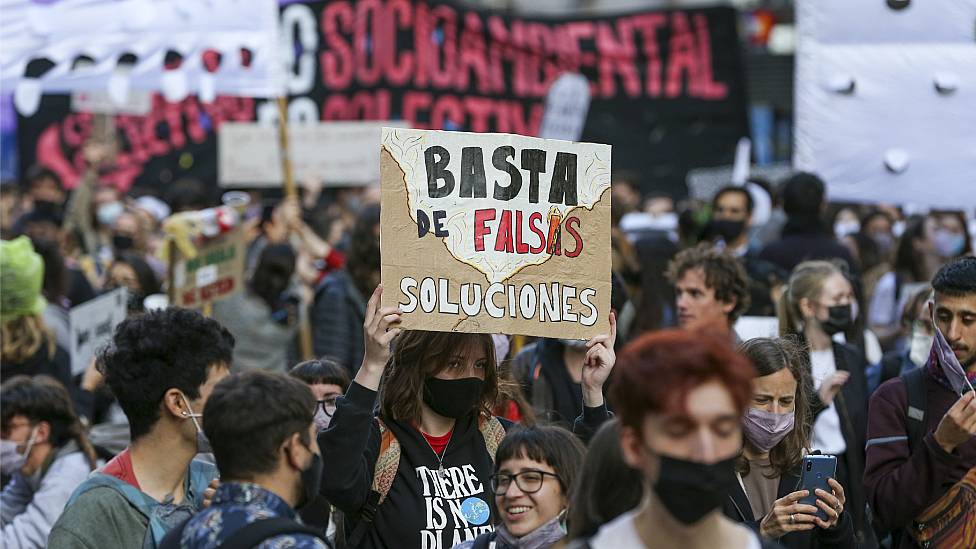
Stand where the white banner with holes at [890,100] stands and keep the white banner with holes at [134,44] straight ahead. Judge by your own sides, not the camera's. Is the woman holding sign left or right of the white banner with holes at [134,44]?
left

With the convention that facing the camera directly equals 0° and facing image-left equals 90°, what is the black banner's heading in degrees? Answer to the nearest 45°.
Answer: approximately 0°

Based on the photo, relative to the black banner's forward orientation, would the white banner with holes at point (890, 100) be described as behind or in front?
in front

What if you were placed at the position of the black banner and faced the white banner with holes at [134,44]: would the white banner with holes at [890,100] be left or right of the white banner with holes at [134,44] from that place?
left

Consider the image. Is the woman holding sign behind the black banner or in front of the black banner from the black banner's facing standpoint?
in front
